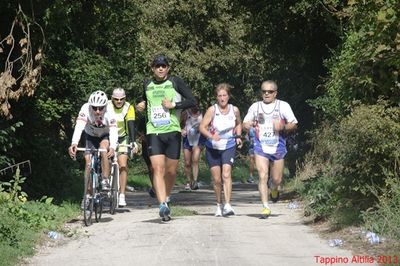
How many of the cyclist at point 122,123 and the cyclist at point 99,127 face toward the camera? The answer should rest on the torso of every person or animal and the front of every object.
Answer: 2

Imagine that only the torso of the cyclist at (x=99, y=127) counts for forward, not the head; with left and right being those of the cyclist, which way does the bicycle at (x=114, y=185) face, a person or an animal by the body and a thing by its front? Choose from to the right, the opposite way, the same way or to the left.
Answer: the same way

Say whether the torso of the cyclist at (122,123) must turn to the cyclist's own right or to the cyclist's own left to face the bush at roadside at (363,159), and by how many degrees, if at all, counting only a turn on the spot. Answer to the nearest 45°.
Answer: approximately 45° to the cyclist's own left

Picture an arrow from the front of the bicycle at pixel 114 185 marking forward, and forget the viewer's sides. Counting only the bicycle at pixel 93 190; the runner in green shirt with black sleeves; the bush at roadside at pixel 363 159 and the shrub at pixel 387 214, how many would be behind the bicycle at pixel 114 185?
0

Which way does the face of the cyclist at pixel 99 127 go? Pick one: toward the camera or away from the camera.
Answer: toward the camera

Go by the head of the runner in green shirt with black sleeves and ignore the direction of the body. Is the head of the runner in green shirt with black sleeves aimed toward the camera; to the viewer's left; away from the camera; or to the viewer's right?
toward the camera

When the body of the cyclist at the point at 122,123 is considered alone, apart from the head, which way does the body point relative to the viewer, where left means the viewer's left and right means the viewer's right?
facing the viewer

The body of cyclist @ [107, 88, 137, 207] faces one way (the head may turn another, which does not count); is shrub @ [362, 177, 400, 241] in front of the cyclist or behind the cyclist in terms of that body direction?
in front

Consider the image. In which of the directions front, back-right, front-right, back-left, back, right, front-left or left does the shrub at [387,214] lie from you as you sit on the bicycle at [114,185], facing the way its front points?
front-left

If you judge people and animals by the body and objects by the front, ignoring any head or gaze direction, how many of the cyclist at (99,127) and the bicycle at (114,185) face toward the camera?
2

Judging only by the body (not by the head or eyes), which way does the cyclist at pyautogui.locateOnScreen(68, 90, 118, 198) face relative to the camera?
toward the camera

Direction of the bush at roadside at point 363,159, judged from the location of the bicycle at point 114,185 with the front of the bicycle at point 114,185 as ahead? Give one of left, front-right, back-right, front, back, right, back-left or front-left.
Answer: front-left

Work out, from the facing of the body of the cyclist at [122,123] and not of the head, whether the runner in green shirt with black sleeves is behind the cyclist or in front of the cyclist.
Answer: in front
